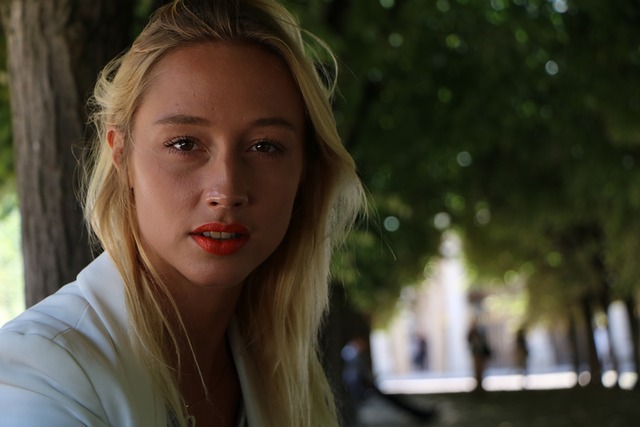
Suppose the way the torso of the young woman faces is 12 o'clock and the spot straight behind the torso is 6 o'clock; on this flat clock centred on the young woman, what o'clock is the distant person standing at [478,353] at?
The distant person standing is roughly at 8 o'clock from the young woman.

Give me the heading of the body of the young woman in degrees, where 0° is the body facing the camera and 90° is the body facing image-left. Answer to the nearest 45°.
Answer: approximately 315°

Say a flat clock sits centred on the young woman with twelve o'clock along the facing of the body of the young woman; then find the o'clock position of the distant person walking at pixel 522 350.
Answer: The distant person walking is roughly at 8 o'clock from the young woman.

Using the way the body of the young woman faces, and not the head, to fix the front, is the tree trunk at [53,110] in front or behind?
behind

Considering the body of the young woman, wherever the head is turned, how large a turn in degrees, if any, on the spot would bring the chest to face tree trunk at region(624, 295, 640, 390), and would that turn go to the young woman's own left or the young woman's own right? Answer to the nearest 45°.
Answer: approximately 90° to the young woman's own left
